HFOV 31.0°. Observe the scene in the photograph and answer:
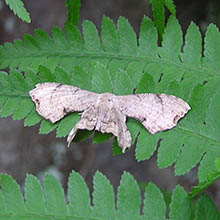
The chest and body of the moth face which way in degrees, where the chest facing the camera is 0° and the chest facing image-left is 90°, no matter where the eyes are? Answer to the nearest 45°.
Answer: approximately 180°
